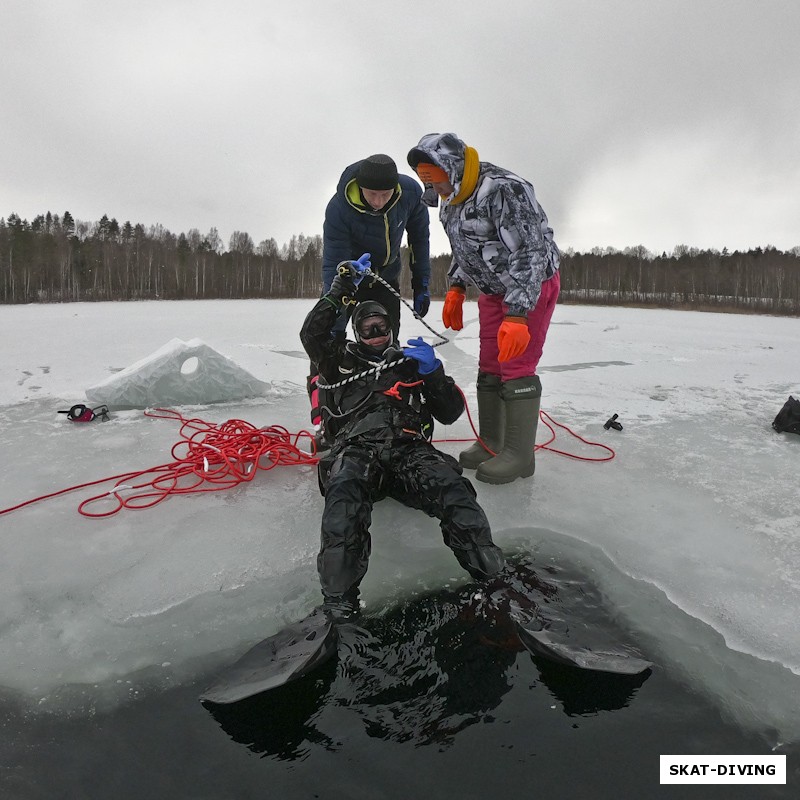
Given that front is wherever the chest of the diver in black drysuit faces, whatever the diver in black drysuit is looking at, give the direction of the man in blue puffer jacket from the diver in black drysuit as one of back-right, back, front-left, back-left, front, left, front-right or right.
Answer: back

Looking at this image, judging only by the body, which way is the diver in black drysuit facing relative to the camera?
toward the camera

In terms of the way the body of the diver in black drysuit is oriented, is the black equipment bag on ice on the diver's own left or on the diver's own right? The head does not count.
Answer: on the diver's own left

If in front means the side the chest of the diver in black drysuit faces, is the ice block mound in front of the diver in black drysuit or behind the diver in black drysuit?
behind
